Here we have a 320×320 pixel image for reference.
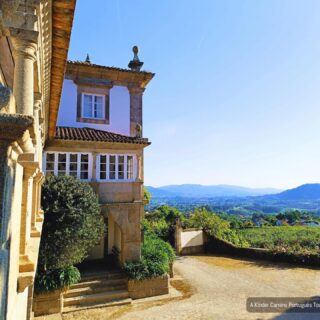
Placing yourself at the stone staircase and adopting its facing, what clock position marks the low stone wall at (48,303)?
The low stone wall is roughly at 2 o'clock from the stone staircase.

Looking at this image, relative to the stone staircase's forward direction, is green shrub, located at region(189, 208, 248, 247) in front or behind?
behind

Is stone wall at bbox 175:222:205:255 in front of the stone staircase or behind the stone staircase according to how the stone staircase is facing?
behind

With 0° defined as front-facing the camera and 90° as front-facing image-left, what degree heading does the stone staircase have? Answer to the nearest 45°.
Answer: approximately 0°
